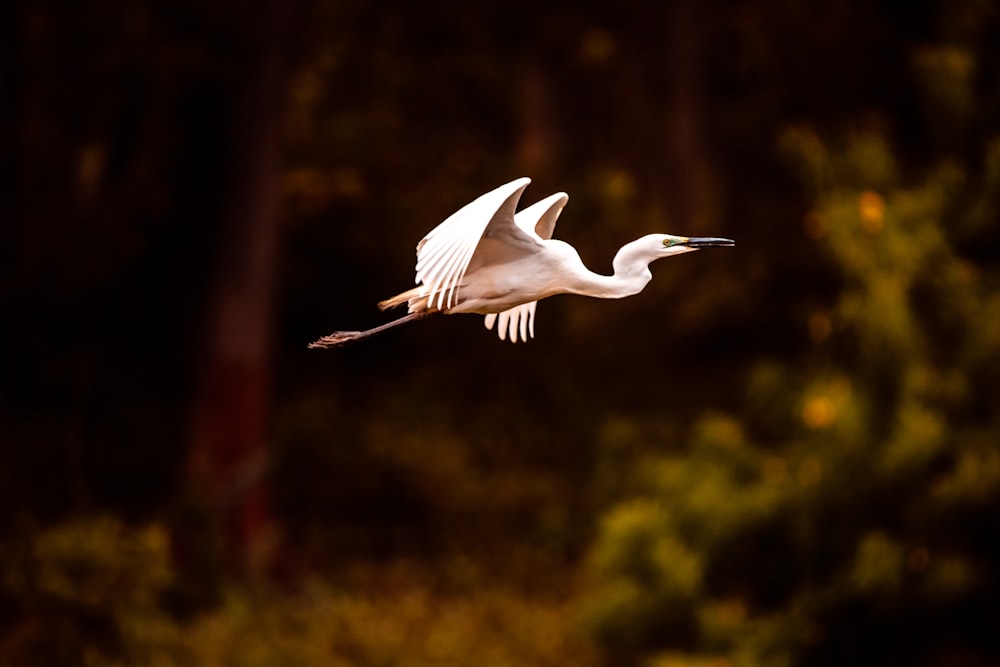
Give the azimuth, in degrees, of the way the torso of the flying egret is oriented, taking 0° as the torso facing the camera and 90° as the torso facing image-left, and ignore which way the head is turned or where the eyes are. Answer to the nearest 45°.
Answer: approximately 270°

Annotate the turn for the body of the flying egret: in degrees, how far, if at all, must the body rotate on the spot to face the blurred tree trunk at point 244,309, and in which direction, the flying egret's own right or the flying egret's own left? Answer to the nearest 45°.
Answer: approximately 90° to the flying egret's own left
